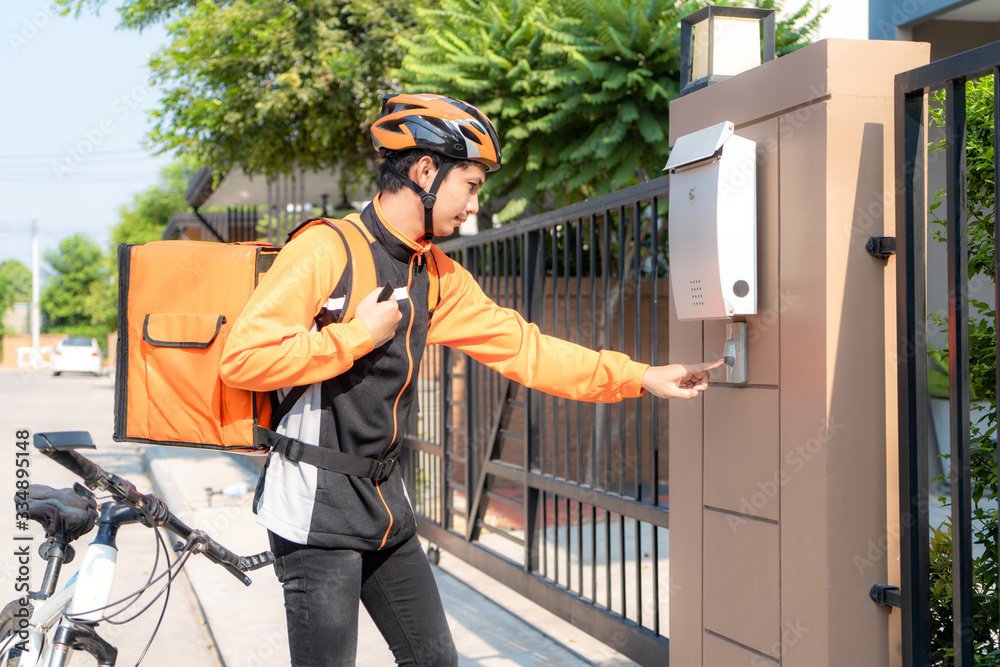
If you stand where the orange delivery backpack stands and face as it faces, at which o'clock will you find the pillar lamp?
The pillar lamp is roughly at 6 o'clock from the orange delivery backpack.

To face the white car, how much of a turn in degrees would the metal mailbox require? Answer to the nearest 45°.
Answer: approximately 90° to its right

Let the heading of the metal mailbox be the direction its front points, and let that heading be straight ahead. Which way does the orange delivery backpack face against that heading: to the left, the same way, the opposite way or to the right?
the same way

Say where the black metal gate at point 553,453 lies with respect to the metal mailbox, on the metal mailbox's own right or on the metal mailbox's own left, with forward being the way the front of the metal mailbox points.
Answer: on the metal mailbox's own right

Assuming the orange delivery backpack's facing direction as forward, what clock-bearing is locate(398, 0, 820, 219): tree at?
The tree is roughly at 4 o'clock from the orange delivery backpack.

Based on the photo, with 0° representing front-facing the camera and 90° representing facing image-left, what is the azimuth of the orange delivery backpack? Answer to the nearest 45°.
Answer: approximately 90°

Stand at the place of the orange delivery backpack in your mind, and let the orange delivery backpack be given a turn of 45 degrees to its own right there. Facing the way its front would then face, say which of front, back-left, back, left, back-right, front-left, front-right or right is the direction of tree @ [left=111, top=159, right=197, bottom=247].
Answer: front-right

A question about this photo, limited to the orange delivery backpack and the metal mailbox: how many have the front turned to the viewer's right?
0

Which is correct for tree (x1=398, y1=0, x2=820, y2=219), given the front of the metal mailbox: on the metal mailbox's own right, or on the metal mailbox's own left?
on the metal mailbox's own right

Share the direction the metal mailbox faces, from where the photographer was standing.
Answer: facing the viewer and to the left of the viewer

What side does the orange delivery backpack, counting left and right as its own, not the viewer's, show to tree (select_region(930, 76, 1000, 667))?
back

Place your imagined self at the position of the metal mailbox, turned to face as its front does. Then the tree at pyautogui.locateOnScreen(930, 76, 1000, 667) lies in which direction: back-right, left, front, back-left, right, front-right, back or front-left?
back-left

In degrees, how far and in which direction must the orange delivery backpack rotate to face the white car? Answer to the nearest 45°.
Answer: approximately 90° to its right
